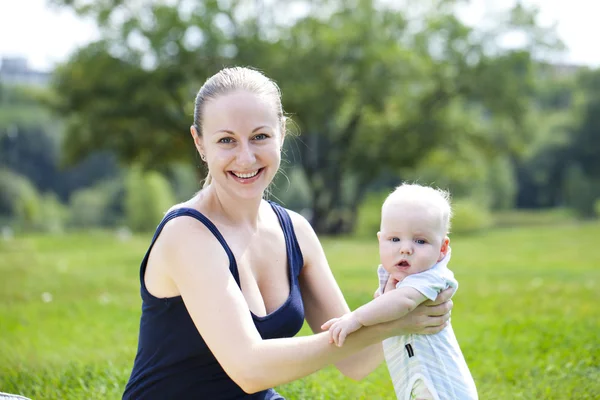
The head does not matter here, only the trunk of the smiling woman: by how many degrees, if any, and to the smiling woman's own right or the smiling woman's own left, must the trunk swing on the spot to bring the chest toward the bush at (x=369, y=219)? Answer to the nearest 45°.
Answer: approximately 135° to the smiling woman's own left

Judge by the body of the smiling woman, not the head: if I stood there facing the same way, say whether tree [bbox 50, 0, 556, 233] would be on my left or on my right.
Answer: on my left

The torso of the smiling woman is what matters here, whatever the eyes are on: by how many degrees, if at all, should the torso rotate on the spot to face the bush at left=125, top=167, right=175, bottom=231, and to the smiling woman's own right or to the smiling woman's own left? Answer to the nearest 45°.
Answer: approximately 135° to the smiling woman's own left

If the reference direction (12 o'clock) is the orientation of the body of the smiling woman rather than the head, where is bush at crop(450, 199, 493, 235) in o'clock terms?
The bush is roughly at 8 o'clock from the smiling woman.

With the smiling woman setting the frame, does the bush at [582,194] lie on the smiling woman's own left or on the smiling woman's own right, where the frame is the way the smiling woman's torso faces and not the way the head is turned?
on the smiling woman's own left
